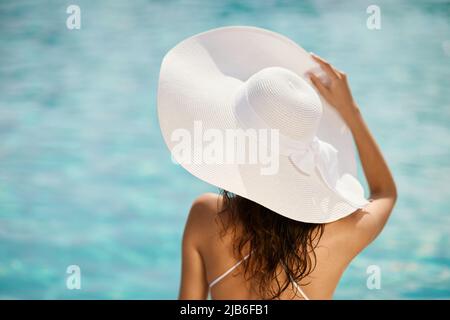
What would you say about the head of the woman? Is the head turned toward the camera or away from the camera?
away from the camera

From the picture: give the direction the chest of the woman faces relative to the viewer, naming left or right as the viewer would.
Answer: facing away from the viewer
